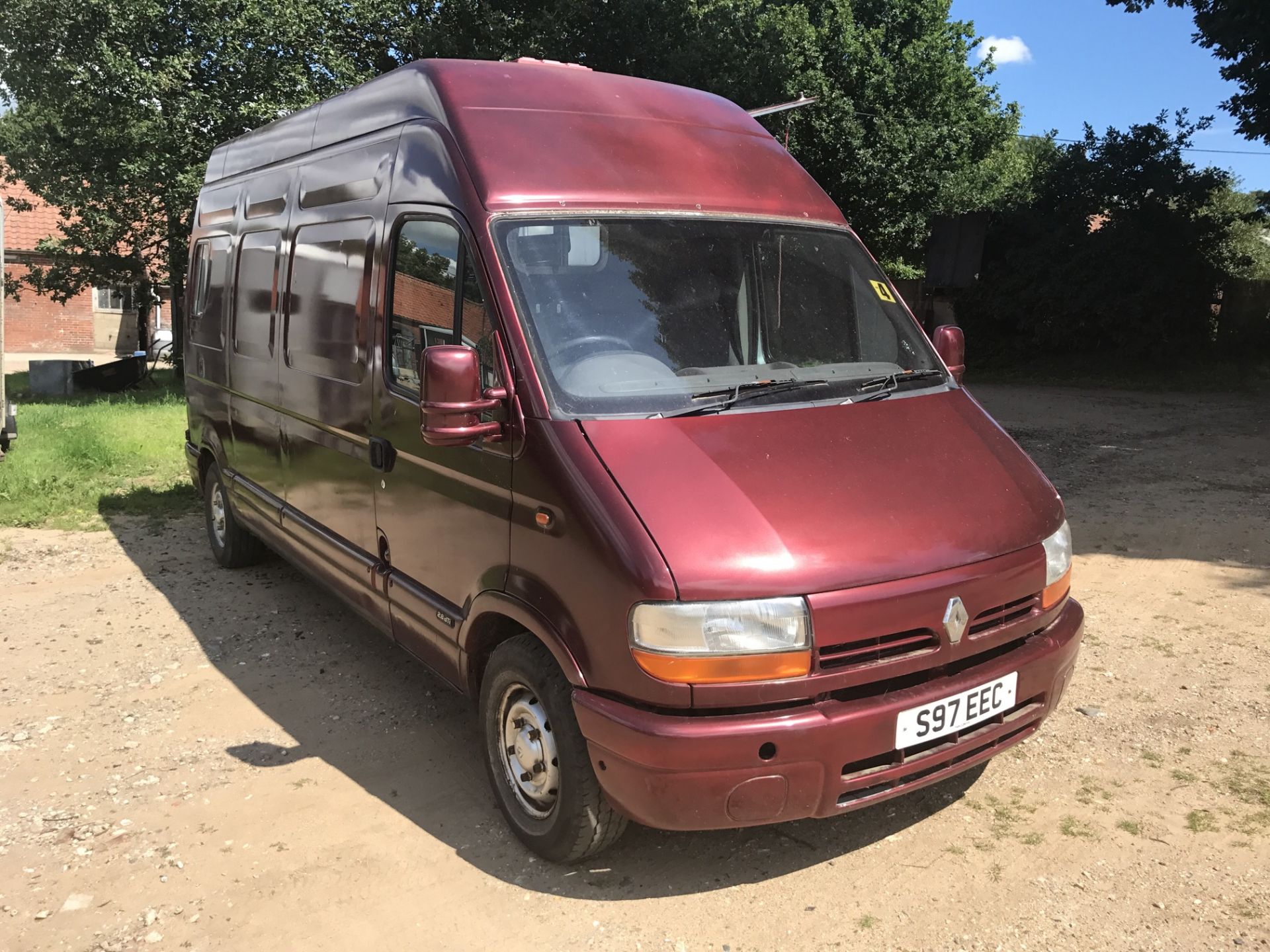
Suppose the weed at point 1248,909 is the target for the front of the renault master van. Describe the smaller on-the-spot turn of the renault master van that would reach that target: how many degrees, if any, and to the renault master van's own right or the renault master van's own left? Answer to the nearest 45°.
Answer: approximately 45° to the renault master van's own left

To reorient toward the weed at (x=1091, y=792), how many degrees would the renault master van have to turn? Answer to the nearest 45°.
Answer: approximately 45° to its left

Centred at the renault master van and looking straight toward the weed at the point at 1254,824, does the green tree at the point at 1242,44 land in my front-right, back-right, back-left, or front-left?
front-left

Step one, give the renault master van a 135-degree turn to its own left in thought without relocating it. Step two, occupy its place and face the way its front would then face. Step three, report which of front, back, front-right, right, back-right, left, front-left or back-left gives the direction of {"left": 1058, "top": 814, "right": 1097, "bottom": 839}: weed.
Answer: right

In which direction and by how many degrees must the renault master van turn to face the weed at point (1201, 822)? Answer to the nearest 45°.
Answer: approximately 45° to its left

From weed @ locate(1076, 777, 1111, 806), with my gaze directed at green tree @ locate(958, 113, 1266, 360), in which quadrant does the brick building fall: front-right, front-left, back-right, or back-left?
front-left

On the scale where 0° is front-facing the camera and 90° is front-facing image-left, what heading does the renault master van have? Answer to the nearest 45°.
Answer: approximately 315°

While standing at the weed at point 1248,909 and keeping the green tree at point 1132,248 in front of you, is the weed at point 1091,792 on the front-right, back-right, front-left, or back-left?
front-left

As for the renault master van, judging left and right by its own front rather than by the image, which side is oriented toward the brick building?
back
